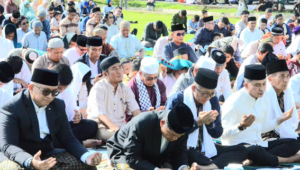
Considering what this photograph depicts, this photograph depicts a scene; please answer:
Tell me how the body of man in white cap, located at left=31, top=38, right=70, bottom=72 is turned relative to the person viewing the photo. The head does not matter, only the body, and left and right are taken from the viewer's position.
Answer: facing the viewer and to the right of the viewer

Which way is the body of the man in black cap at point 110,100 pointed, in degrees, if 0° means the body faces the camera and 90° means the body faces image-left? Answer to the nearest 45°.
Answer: approximately 315°

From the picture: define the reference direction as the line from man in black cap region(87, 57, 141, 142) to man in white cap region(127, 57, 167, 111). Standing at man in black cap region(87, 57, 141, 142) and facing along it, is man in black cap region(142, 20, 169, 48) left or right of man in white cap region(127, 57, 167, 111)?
left

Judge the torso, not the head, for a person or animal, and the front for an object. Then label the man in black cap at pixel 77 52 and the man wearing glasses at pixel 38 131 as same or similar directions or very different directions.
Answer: same or similar directions

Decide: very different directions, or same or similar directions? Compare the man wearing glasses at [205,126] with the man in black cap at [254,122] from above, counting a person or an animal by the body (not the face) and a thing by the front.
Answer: same or similar directions

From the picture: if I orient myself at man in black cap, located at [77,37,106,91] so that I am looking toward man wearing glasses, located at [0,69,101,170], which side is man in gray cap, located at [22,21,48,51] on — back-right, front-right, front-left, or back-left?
back-right

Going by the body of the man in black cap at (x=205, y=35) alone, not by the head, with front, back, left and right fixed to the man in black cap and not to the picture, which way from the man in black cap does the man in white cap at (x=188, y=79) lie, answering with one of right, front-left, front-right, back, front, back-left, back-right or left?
front-right

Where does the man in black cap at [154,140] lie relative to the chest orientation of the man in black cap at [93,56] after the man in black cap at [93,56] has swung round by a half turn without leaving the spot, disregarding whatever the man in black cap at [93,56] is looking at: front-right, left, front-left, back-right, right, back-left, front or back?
back-left

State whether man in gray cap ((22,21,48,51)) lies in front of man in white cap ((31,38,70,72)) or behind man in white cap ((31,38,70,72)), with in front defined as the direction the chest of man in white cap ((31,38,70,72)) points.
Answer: behind

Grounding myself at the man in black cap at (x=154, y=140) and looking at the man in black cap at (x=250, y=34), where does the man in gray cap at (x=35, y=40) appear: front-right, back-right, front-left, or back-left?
front-left

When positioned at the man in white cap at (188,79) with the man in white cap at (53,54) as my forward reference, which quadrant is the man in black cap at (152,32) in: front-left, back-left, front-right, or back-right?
front-right

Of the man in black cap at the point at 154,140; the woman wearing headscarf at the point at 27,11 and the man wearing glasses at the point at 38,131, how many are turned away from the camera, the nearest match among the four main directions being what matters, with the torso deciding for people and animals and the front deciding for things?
0
